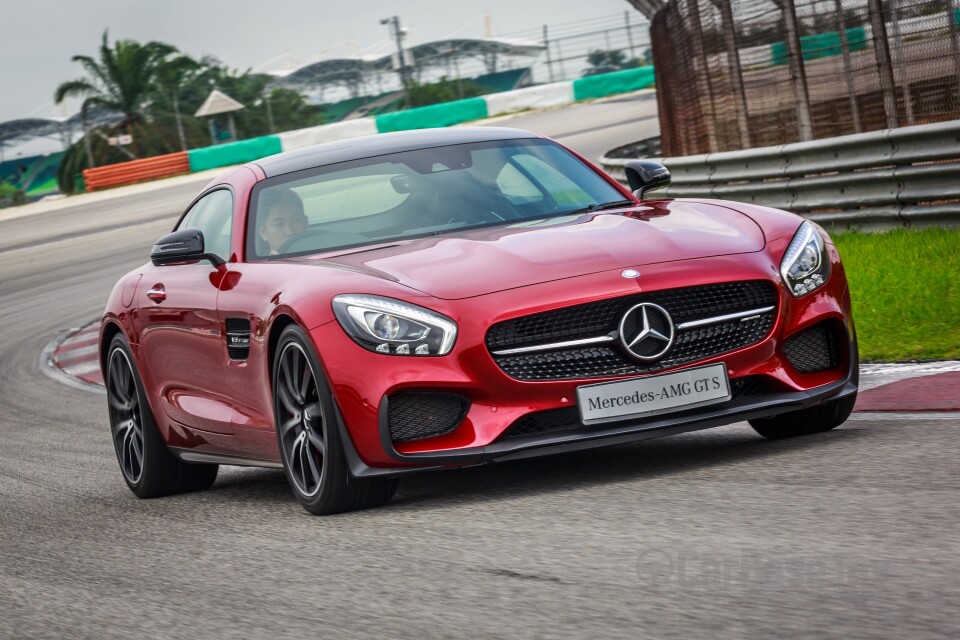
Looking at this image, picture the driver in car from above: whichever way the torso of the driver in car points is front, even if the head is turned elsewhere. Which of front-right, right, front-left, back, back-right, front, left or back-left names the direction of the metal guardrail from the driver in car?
left

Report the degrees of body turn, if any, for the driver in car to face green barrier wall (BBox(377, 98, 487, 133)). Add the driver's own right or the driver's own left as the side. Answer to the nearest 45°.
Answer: approximately 135° to the driver's own left

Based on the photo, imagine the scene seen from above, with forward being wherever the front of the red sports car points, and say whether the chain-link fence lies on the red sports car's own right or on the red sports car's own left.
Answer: on the red sports car's own left

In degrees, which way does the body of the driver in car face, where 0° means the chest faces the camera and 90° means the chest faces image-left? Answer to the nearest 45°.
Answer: approximately 315°

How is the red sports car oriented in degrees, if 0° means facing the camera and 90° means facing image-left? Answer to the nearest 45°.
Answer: approximately 315°

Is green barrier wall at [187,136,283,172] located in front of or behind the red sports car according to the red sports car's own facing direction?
behind

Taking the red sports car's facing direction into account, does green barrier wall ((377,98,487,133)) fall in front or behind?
behind

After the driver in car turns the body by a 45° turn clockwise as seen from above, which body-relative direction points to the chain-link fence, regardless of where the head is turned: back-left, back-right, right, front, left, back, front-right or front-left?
back-left

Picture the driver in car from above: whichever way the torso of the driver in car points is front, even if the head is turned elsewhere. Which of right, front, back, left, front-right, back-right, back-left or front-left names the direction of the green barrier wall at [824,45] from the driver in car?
left

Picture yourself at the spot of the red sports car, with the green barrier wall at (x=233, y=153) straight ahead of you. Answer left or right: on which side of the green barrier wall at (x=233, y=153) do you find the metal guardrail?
right

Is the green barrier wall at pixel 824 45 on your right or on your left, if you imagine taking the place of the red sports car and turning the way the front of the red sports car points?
on your left
